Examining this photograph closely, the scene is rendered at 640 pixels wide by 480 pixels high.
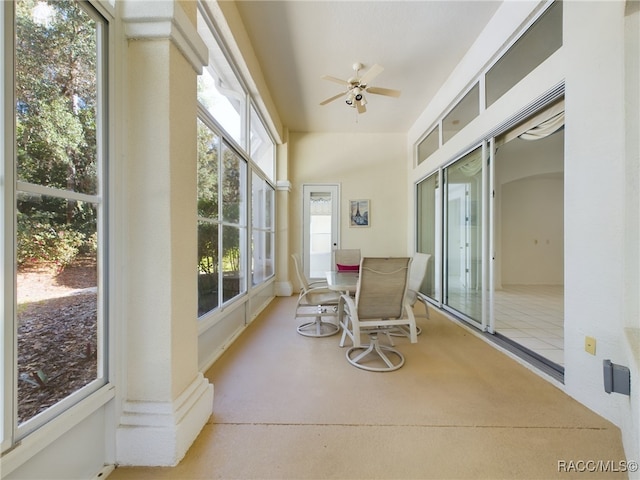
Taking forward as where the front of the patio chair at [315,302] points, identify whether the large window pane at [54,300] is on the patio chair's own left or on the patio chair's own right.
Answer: on the patio chair's own right

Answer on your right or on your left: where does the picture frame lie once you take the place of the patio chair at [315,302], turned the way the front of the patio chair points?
on your left

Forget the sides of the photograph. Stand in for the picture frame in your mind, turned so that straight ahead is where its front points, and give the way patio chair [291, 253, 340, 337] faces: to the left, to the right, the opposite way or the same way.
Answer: to the left

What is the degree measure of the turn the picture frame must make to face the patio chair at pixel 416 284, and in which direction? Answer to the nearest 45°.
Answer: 0° — it already faces it

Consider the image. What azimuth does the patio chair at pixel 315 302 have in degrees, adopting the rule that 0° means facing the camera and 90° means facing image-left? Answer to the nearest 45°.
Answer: approximately 270°

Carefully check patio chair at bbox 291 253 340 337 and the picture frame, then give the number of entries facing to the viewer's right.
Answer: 1

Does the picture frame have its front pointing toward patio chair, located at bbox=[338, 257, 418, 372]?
yes

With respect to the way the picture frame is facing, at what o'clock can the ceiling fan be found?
The ceiling fan is roughly at 12 o'clock from the picture frame.

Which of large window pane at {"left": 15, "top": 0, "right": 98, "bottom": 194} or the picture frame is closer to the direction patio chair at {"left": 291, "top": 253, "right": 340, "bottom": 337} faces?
the picture frame

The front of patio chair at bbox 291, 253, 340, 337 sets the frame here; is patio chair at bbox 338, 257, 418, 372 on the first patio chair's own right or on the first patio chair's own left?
on the first patio chair's own right
